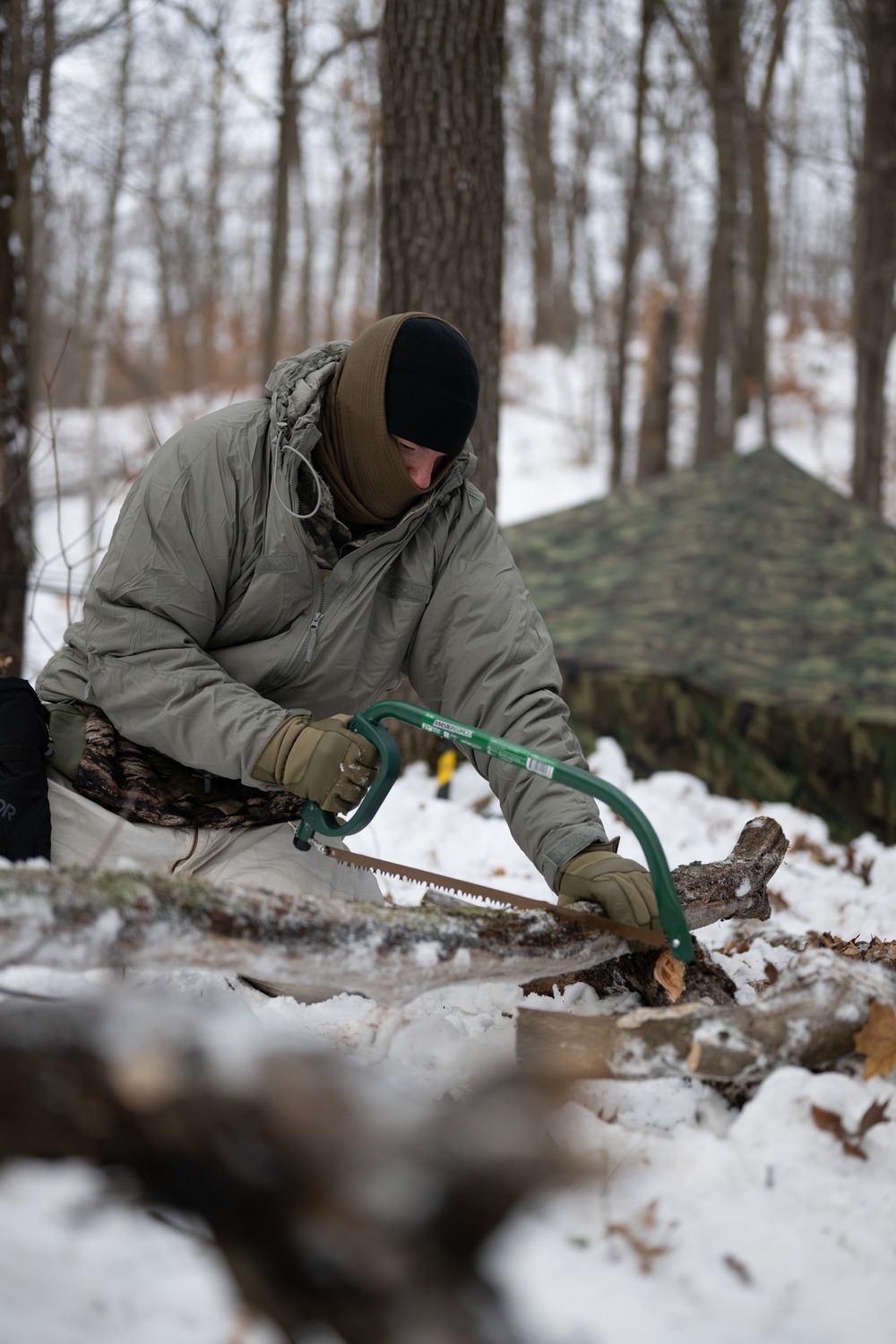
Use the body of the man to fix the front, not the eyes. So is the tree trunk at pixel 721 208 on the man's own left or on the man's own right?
on the man's own left

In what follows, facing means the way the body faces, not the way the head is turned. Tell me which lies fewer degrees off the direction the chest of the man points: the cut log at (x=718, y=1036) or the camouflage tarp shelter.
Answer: the cut log

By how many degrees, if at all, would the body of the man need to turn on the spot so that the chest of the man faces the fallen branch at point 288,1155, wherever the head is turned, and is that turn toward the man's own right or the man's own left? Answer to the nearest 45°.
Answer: approximately 45° to the man's own right

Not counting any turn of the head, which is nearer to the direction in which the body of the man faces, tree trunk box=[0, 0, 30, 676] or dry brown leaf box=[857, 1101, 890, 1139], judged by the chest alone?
the dry brown leaf

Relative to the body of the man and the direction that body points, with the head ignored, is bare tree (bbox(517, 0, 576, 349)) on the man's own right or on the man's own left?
on the man's own left

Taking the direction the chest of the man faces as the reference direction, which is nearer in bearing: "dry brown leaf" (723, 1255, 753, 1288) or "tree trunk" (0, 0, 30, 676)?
the dry brown leaf

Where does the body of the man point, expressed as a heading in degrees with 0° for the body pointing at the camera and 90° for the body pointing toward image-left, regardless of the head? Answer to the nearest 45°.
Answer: approximately 315°
